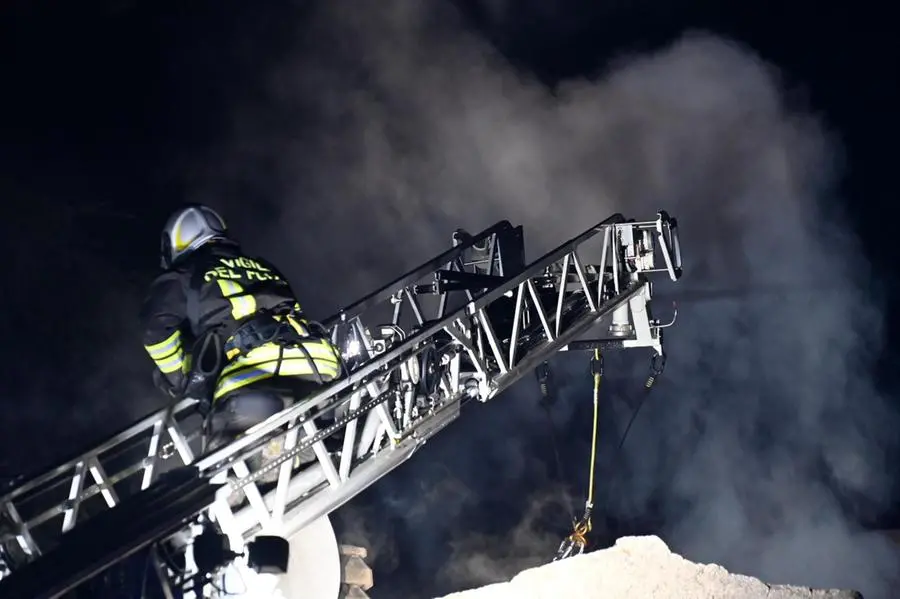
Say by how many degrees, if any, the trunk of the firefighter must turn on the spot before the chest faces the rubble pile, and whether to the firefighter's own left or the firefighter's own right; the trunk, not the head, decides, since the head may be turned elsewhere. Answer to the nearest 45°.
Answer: approximately 90° to the firefighter's own right
